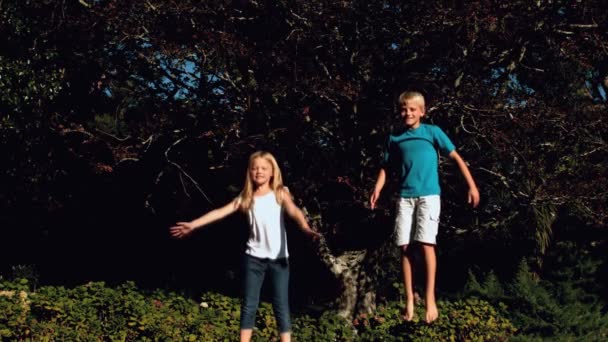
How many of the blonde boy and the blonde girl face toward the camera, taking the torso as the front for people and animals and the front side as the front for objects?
2

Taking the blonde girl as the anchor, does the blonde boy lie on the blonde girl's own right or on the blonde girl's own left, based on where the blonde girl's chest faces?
on the blonde girl's own left

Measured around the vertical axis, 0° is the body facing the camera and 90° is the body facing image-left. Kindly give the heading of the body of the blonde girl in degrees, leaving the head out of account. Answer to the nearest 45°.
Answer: approximately 0°

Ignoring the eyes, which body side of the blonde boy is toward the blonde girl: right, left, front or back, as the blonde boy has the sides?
right

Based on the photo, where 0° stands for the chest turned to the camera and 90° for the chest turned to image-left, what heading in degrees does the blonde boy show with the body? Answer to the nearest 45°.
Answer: approximately 0°

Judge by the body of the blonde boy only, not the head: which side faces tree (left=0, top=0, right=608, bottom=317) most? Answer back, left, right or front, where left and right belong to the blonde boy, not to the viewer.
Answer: back
